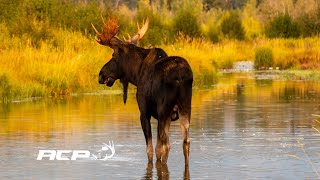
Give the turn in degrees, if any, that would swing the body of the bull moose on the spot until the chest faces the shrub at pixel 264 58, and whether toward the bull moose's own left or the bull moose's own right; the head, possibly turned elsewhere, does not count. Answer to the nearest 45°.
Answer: approximately 45° to the bull moose's own right

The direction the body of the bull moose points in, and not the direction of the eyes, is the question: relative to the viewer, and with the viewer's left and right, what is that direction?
facing away from the viewer and to the left of the viewer
